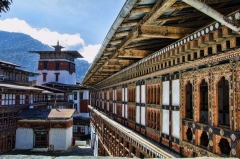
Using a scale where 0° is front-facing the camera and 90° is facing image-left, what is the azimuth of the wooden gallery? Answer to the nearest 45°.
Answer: approximately 45°
